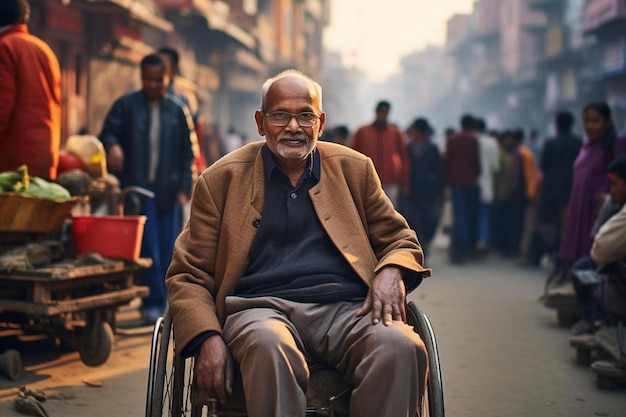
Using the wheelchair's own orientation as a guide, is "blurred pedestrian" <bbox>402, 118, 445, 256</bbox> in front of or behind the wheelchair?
behind

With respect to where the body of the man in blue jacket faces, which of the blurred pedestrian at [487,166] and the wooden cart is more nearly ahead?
the wooden cart

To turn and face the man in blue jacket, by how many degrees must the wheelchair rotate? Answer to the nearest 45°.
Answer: approximately 180°

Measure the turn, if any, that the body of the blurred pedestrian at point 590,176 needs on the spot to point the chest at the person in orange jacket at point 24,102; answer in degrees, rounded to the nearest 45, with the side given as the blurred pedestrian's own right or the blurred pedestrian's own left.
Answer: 0° — they already face them

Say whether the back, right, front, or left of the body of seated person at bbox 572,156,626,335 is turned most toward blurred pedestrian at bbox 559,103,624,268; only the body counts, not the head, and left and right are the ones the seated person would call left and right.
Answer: right

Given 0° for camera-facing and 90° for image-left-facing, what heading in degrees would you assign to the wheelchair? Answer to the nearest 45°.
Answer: approximately 0°

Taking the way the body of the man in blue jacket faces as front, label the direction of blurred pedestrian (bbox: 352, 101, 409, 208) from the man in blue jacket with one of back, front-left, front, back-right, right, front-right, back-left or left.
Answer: back-left

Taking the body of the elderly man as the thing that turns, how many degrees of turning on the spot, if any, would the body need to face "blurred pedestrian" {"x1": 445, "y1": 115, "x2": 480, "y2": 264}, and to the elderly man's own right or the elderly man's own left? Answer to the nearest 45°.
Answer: approximately 180°

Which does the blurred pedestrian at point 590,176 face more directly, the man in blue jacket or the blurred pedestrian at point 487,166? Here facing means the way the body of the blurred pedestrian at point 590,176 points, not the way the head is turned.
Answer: the man in blue jacket

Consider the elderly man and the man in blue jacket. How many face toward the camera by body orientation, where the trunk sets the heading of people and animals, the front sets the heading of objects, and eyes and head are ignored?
2
